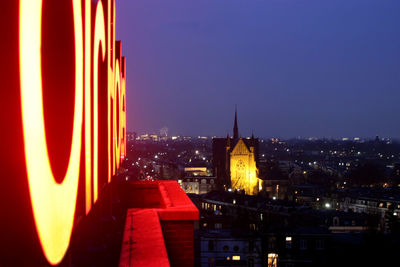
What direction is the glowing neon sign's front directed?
to the viewer's right
